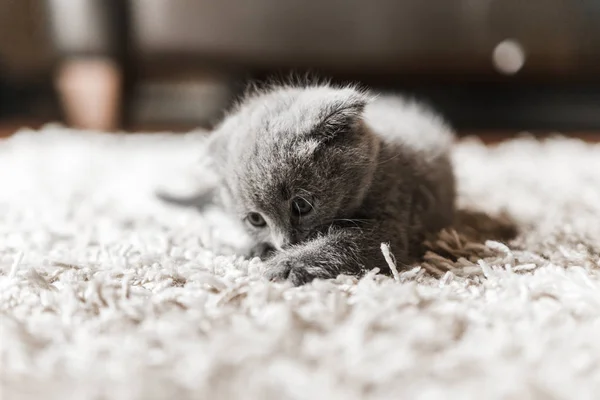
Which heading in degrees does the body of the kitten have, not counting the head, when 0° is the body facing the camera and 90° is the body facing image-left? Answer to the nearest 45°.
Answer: approximately 45°
